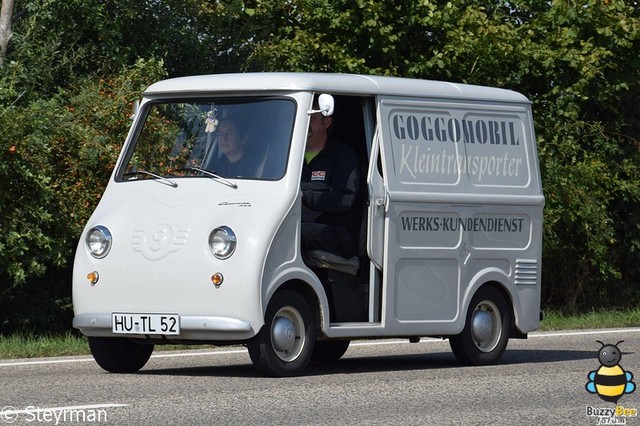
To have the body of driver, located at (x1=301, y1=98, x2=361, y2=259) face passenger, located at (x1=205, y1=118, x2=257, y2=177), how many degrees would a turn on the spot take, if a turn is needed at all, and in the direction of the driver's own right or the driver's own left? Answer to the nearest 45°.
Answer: approximately 45° to the driver's own right

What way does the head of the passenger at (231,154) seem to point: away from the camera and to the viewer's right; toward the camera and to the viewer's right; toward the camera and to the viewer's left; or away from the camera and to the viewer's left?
toward the camera and to the viewer's left

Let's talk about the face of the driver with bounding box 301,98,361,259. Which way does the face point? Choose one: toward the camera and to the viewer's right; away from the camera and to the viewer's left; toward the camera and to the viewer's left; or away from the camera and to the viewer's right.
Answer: toward the camera and to the viewer's left

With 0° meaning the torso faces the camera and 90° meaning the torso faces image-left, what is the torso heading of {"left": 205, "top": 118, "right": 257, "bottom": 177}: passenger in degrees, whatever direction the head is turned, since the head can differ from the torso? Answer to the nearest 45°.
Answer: approximately 45°

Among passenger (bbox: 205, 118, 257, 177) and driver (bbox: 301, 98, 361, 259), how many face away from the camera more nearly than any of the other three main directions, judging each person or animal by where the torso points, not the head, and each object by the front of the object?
0

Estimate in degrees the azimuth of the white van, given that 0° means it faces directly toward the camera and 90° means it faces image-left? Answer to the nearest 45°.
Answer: approximately 45°
